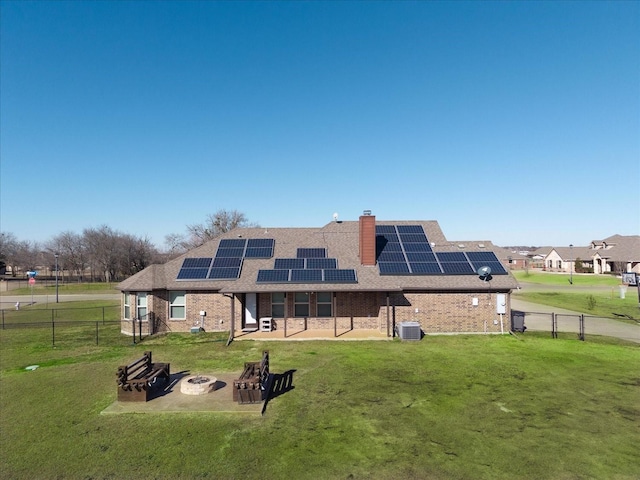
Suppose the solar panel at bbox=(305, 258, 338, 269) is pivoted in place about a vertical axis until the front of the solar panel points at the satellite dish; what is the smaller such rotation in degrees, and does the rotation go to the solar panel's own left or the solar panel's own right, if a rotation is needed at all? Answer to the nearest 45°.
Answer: approximately 90° to the solar panel's own left

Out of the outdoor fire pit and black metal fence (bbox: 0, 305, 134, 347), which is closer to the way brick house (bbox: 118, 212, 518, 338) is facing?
the black metal fence

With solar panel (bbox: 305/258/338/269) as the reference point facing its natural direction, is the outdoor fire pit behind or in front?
in front

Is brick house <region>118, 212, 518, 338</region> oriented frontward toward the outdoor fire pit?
no

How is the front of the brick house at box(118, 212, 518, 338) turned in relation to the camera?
facing away from the viewer

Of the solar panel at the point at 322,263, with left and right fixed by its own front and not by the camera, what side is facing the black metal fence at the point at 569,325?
left

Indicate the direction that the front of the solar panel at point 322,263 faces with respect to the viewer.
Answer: facing the viewer

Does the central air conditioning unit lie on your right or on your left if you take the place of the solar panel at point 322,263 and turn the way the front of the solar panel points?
on your left

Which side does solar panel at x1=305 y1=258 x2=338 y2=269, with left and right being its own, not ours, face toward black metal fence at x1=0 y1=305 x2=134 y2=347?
right

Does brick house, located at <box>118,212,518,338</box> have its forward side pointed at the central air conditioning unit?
no

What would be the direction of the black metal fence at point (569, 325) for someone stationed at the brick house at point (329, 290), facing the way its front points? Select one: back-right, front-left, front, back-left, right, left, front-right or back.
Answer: right

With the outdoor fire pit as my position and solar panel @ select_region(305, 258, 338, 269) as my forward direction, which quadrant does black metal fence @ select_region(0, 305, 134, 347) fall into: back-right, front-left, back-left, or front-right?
front-left

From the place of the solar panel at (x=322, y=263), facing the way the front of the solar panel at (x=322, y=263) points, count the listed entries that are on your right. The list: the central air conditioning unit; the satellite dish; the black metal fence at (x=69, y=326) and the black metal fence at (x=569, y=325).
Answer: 1

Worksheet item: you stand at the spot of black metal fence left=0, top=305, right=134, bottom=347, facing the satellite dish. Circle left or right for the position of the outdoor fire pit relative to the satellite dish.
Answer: right

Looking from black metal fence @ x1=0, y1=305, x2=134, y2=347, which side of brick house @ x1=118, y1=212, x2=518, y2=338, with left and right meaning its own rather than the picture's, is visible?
left
